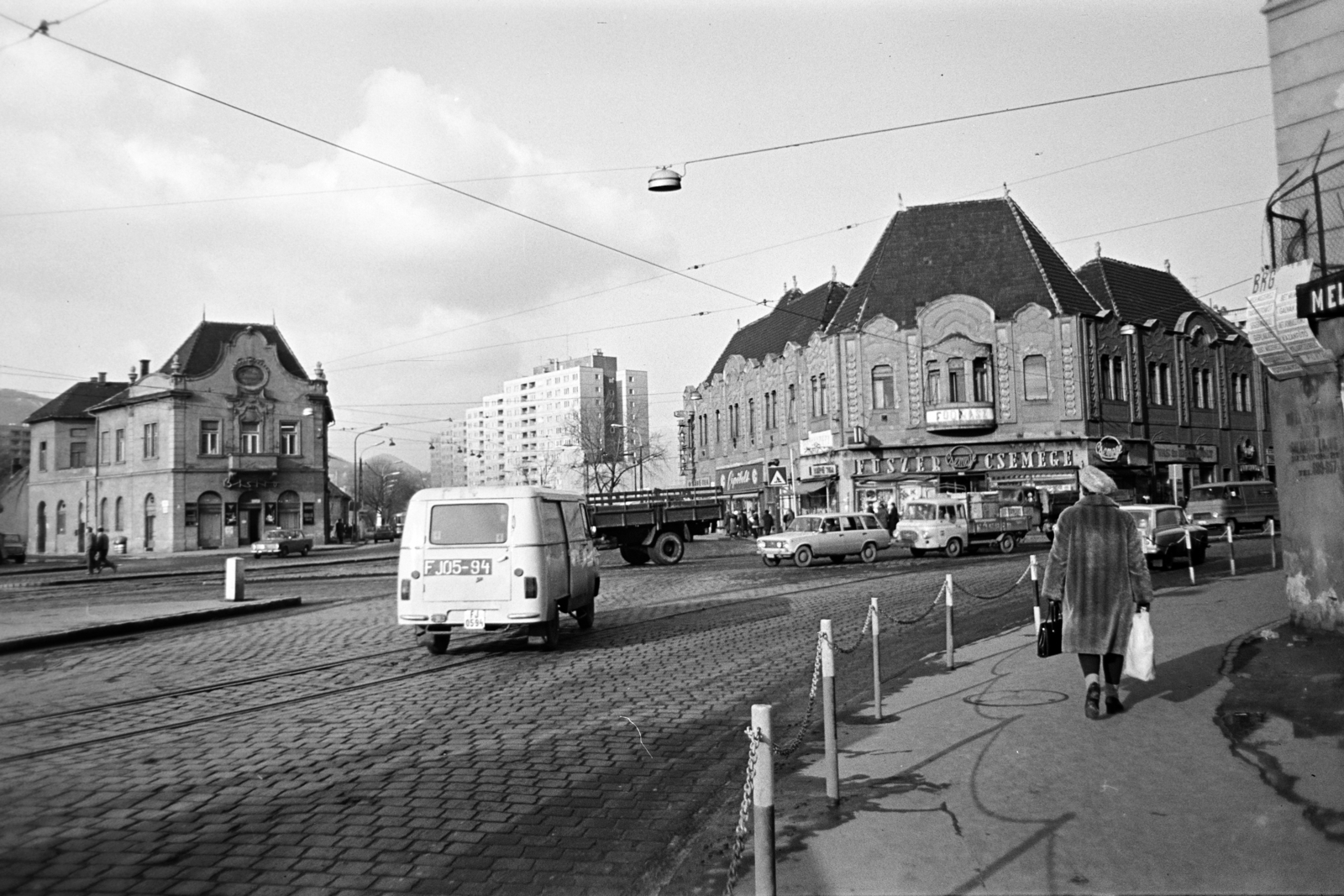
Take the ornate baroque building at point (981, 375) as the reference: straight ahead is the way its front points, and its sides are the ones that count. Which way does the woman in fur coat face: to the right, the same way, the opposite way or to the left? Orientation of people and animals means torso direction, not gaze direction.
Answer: the opposite way

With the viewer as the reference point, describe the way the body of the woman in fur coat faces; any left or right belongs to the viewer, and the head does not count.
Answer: facing away from the viewer

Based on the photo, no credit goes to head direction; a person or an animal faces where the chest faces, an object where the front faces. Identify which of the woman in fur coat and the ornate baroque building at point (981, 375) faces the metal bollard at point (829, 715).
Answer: the ornate baroque building

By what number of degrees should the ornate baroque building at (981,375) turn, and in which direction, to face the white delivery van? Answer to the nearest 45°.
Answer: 0° — it already faces it

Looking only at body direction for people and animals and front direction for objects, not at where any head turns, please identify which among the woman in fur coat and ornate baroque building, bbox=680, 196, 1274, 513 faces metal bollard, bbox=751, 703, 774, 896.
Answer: the ornate baroque building

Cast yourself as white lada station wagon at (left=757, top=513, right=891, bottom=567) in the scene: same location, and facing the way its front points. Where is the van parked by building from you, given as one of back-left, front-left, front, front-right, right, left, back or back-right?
back

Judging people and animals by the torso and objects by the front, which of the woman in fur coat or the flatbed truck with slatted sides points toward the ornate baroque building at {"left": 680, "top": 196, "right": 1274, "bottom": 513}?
the woman in fur coat

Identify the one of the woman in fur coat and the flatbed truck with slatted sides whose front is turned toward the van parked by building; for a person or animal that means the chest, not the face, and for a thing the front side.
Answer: the woman in fur coat

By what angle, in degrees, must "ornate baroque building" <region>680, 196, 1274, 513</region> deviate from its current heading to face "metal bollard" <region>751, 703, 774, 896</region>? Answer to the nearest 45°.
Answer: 0° — it already faces it

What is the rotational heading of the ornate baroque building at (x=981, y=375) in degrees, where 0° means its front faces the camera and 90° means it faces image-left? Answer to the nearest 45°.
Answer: approximately 0°

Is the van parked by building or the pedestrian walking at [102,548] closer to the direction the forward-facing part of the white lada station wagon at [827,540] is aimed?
the pedestrian walking

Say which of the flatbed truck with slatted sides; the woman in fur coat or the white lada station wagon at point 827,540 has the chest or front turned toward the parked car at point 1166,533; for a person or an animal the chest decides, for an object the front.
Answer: the woman in fur coat

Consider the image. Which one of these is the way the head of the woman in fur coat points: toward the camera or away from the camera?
away from the camera

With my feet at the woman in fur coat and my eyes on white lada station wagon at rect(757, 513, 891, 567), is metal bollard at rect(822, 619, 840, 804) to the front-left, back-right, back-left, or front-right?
back-left

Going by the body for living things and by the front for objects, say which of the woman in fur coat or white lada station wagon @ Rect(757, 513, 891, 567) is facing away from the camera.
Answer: the woman in fur coat
